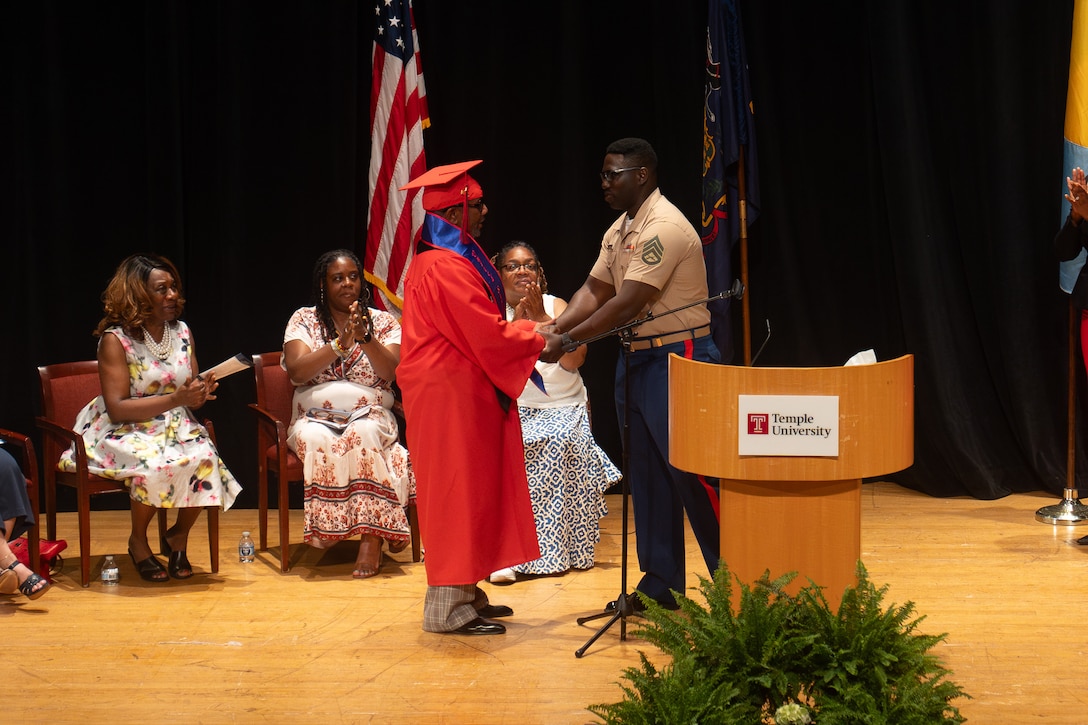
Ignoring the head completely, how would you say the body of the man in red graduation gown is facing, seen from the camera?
to the viewer's right

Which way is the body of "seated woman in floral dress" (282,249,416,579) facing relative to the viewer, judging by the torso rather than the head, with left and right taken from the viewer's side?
facing the viewer

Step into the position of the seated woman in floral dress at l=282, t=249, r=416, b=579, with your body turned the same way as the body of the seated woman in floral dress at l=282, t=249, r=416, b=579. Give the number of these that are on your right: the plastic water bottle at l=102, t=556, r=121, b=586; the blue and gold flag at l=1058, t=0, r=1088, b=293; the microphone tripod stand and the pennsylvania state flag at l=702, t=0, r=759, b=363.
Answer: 1

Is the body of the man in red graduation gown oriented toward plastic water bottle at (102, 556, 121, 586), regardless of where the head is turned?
no

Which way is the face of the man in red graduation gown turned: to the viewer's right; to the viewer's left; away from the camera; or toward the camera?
to the viewer's right

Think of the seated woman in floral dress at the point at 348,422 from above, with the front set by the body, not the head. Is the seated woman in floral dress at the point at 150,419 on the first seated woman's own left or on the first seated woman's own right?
on the first seated woman's own right

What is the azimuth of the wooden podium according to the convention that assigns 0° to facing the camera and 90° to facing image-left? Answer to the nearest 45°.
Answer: approximately 0°

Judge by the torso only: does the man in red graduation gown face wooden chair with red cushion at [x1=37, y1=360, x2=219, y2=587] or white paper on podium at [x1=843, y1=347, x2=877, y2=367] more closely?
the white paper on podium

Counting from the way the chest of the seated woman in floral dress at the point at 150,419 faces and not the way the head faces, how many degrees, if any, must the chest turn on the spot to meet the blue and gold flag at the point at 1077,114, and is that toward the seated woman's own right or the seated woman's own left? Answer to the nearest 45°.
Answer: approximately 45° to the seated woman's own left

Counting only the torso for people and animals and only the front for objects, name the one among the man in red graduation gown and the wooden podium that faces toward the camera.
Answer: the wooden podium

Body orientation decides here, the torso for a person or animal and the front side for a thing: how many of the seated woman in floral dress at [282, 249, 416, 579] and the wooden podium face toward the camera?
2

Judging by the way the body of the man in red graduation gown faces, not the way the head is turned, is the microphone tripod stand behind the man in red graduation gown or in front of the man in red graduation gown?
in front

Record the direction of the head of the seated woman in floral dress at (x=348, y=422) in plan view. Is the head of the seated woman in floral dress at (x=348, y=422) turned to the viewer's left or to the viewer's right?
to the viewer's right
